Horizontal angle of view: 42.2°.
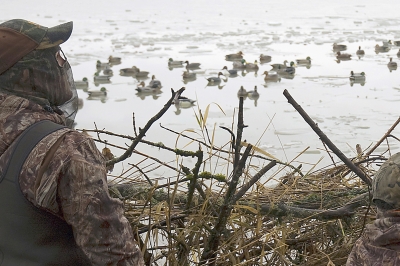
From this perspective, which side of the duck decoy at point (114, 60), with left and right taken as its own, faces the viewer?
left

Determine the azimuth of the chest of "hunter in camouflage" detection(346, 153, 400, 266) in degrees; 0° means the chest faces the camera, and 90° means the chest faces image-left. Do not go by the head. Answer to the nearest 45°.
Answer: approximately 180°

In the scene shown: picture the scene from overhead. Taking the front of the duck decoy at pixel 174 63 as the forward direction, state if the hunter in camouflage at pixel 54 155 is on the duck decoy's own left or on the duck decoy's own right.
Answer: on the duck decoy's own left

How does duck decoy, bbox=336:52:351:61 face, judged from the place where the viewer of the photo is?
facing to the left of the viewer

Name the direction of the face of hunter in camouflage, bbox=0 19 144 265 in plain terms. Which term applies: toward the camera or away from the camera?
away from the camera

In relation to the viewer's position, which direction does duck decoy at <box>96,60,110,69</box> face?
facing to the left of the viewer

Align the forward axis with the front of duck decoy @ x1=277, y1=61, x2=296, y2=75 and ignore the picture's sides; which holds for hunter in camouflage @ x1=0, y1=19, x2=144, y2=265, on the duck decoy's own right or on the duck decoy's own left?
on the duck decoy's own right

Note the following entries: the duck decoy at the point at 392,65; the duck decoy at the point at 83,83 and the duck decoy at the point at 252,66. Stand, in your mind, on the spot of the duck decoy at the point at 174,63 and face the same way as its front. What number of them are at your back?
2
